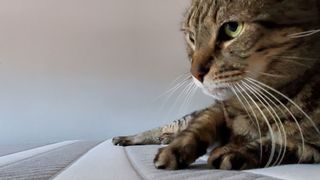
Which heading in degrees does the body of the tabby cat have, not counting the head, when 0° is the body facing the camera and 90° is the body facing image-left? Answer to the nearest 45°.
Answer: approximately 45°
